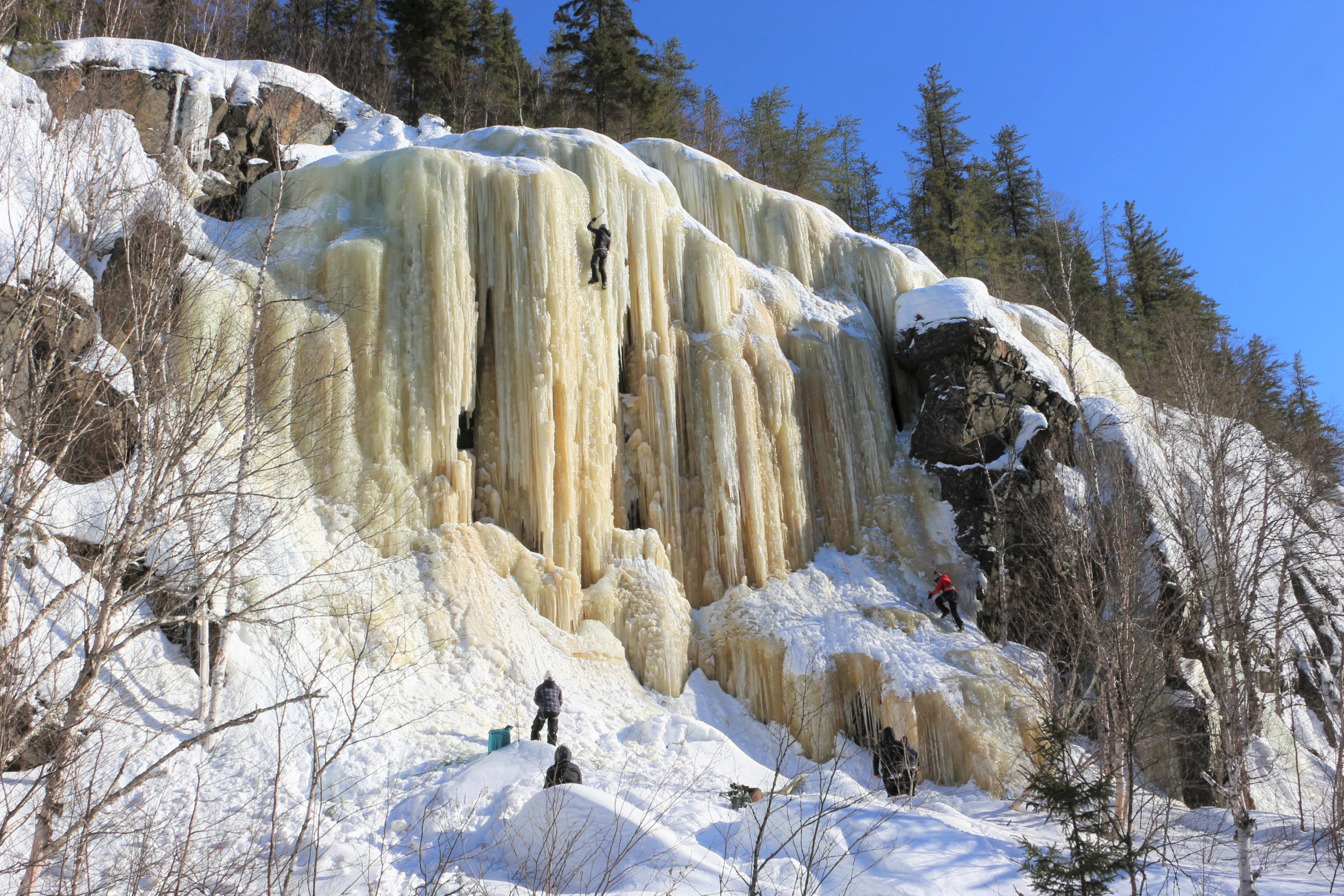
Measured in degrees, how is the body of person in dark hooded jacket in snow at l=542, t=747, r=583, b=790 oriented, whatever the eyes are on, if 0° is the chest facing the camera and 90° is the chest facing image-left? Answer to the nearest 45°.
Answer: approximately 180°

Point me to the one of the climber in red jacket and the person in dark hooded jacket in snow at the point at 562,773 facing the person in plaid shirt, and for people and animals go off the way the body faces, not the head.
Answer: the person in dark hooded jacket in snow

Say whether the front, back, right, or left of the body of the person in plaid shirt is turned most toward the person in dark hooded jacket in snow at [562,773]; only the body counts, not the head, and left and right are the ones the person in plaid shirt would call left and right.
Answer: back

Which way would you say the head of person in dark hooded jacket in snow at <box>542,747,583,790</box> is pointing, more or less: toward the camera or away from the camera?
away from the camera

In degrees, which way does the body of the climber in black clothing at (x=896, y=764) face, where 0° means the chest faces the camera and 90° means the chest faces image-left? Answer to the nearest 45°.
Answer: approximately 180°

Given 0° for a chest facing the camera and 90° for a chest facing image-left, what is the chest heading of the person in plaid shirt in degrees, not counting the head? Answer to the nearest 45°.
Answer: approximately 180°

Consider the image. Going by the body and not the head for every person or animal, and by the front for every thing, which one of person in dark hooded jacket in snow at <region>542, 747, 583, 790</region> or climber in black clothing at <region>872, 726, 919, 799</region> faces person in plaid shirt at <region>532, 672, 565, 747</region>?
the person in dark hooded jacket in snow

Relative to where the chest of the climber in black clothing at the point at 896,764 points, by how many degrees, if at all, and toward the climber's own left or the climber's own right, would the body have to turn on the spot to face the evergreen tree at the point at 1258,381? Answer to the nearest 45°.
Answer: approximately 45° to the climber's own right

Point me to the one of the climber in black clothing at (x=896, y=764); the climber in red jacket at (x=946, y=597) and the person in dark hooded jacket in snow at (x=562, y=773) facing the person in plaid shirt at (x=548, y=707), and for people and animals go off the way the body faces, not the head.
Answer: the person in dark hooded jacket in snow
